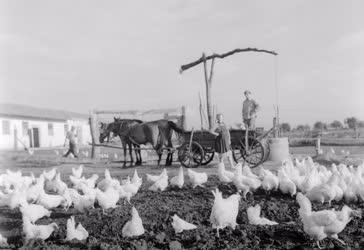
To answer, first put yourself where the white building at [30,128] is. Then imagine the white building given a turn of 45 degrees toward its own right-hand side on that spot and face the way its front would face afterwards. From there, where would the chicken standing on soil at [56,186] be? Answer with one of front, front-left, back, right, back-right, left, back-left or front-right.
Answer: front

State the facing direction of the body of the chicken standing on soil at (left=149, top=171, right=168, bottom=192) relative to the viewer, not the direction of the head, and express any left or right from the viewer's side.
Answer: facing to the left of the viewer

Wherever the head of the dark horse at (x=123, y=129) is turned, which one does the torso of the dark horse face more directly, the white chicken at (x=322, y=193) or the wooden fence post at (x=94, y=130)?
the wooden fence post

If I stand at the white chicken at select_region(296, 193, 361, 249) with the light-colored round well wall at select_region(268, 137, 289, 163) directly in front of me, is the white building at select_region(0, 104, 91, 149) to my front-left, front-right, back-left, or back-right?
front-left

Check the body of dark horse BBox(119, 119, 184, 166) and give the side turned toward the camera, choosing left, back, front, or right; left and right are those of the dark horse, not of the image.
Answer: left

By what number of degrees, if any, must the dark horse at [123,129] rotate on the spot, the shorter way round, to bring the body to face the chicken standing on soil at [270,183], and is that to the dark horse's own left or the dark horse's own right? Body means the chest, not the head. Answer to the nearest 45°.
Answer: approximately 90° to the dark horse's own left
